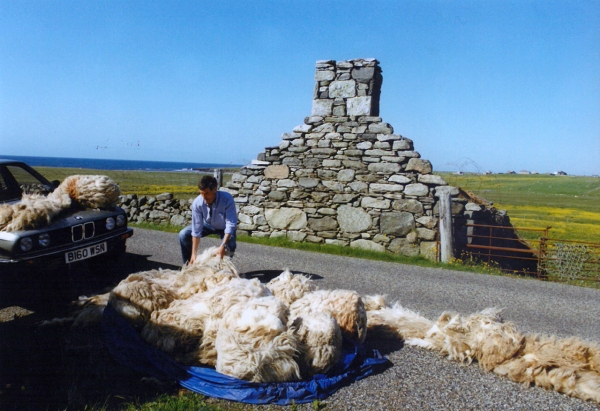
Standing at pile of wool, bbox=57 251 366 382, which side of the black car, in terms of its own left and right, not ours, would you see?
front

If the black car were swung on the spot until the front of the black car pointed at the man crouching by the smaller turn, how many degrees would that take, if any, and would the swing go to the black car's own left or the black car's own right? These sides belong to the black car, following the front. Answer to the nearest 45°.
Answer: approximately 45° to the black car's own left

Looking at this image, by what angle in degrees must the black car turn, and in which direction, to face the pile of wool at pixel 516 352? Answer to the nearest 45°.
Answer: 0° — it already faces it

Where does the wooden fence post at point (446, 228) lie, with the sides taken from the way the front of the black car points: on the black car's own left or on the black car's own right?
on the black car's own left

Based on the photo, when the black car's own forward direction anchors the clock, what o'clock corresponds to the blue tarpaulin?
The blue tarpaulin is roughly at 1 o'clock from the black car.

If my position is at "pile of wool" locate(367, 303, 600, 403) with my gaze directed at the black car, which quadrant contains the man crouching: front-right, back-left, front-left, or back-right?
front-right

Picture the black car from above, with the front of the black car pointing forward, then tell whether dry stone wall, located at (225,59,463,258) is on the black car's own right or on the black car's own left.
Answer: on the black car's own left
